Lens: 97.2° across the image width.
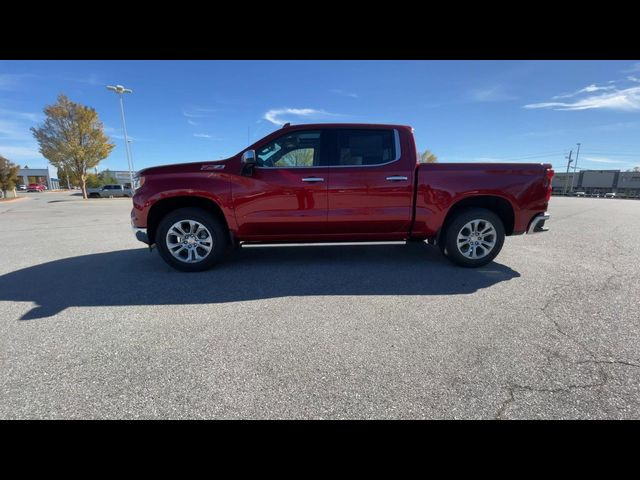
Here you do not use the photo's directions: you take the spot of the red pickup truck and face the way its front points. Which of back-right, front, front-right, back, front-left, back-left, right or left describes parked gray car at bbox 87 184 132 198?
front-right

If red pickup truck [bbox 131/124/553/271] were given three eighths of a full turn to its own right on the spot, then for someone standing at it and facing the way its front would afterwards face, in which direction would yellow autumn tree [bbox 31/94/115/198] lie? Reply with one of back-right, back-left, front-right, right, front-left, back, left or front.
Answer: left

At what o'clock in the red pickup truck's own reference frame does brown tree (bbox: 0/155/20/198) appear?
The brown tree is roughly at 1 o'clock from the red pickup truck.

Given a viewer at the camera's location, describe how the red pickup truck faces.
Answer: facing to the left of the viewer
